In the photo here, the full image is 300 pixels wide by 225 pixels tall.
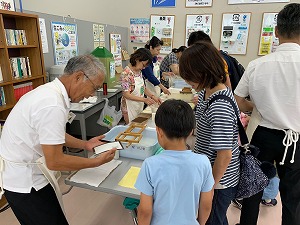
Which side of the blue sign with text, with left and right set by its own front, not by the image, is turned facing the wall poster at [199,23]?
left

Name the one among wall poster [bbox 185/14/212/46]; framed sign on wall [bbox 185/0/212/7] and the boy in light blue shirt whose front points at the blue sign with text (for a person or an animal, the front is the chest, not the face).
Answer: the boy in light blue shirt

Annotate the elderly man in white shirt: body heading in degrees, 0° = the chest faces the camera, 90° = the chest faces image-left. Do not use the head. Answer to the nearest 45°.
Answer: approximately 270°

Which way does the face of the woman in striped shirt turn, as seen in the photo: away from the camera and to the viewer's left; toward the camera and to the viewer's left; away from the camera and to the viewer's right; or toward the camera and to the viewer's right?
away from the camera and to the viewer's left

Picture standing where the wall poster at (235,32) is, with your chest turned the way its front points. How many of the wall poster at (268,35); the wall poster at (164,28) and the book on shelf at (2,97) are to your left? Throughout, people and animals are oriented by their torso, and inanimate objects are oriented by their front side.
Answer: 1

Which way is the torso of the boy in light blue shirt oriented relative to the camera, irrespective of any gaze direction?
away from the camera

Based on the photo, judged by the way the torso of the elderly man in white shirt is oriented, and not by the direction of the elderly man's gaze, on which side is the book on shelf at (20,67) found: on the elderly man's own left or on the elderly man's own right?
on the elderly man's own left
